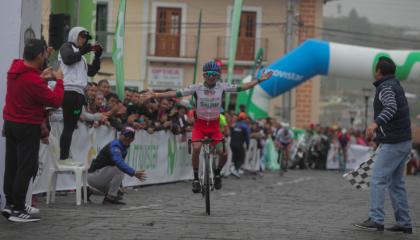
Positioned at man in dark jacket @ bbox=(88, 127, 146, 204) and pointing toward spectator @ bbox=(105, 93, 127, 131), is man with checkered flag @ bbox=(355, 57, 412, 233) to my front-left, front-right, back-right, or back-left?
back-right

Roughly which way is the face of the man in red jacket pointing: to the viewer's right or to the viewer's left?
to the viewer's right

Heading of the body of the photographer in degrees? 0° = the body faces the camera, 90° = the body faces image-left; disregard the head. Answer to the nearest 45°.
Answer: approximately 270°

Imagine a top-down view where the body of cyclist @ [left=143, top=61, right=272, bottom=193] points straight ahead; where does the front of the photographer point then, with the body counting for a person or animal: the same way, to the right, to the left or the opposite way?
to the left

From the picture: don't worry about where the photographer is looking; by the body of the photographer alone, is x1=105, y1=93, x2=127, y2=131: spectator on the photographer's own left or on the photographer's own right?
on the photographer's own left

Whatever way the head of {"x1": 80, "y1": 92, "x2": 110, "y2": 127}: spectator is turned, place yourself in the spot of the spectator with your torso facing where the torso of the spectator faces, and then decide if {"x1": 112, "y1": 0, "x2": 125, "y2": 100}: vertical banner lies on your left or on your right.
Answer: on your left

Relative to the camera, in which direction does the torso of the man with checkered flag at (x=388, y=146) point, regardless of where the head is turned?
to the viewer's left
